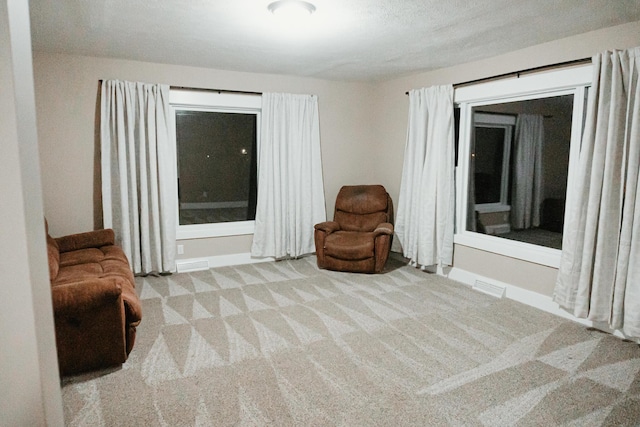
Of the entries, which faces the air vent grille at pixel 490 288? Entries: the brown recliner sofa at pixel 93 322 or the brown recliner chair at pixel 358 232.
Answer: the brown recliner sofa at pixel 93 322

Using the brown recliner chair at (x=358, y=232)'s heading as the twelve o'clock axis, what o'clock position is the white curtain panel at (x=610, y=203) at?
The white curtain panel is roughly at 9 o'clock from the brown recliner chair.

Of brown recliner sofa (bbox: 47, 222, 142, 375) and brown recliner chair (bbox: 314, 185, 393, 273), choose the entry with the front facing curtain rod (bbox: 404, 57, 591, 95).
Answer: brown recliner sofa (bbox: 47, 222, 142, 375)

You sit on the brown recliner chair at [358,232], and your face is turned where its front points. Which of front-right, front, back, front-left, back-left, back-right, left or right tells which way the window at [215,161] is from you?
front-right

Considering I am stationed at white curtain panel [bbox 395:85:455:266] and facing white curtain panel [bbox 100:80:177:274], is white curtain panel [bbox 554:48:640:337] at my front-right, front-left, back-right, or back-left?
back-left

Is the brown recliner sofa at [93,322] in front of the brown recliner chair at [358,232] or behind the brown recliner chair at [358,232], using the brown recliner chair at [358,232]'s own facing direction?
in front

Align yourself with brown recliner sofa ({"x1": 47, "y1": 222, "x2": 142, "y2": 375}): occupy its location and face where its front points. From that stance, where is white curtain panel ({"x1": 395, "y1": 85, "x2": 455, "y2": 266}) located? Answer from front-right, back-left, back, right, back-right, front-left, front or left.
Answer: front

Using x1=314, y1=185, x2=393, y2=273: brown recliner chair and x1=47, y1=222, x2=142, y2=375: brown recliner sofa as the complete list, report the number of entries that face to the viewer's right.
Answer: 1

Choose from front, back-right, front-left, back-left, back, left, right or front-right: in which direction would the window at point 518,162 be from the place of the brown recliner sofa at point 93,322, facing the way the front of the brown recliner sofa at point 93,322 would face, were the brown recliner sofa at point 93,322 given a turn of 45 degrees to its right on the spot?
front-left

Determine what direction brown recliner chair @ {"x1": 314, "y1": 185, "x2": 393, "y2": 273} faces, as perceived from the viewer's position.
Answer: facing the viewer and to the left of the viewer

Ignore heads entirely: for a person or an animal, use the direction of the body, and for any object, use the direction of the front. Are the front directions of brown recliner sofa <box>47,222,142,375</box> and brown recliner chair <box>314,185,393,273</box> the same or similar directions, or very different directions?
very different directions

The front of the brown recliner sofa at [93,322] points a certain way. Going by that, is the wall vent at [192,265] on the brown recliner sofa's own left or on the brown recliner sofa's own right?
on the brown recliner sofa's own left

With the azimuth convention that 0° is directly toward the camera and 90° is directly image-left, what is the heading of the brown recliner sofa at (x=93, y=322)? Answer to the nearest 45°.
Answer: approximately 270°
